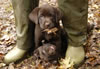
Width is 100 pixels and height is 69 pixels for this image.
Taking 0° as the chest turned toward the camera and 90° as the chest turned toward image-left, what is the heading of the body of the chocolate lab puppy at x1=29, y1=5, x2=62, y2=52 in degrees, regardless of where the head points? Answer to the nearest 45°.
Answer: approximately 0°
